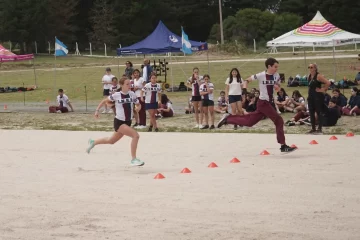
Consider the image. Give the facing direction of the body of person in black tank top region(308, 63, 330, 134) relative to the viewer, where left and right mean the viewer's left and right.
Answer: facing the viewer and to the left of the viewer

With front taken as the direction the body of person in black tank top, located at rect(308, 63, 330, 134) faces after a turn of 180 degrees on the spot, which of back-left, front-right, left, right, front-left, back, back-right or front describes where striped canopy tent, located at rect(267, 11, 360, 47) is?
front-left

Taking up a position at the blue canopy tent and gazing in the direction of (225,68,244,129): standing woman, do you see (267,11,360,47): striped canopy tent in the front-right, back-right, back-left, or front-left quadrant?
front-left

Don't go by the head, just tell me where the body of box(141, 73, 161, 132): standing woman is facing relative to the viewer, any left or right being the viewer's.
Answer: facing the viewer

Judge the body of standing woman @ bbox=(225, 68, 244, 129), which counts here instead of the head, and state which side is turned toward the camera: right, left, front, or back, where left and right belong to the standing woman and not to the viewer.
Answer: front

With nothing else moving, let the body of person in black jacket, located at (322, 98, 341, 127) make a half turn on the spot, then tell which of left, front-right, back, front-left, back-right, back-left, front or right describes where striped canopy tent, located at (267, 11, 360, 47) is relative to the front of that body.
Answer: front-left

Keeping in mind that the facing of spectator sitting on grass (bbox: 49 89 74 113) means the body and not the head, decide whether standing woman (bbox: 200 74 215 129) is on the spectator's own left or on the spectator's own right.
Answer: on the spectator's own left

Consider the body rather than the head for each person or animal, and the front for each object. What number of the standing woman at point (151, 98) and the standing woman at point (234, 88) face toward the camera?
2

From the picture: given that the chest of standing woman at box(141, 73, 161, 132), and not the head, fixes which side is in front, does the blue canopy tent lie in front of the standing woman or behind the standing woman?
behind

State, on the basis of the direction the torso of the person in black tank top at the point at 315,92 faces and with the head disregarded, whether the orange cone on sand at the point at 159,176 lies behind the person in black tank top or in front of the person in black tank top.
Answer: in front
